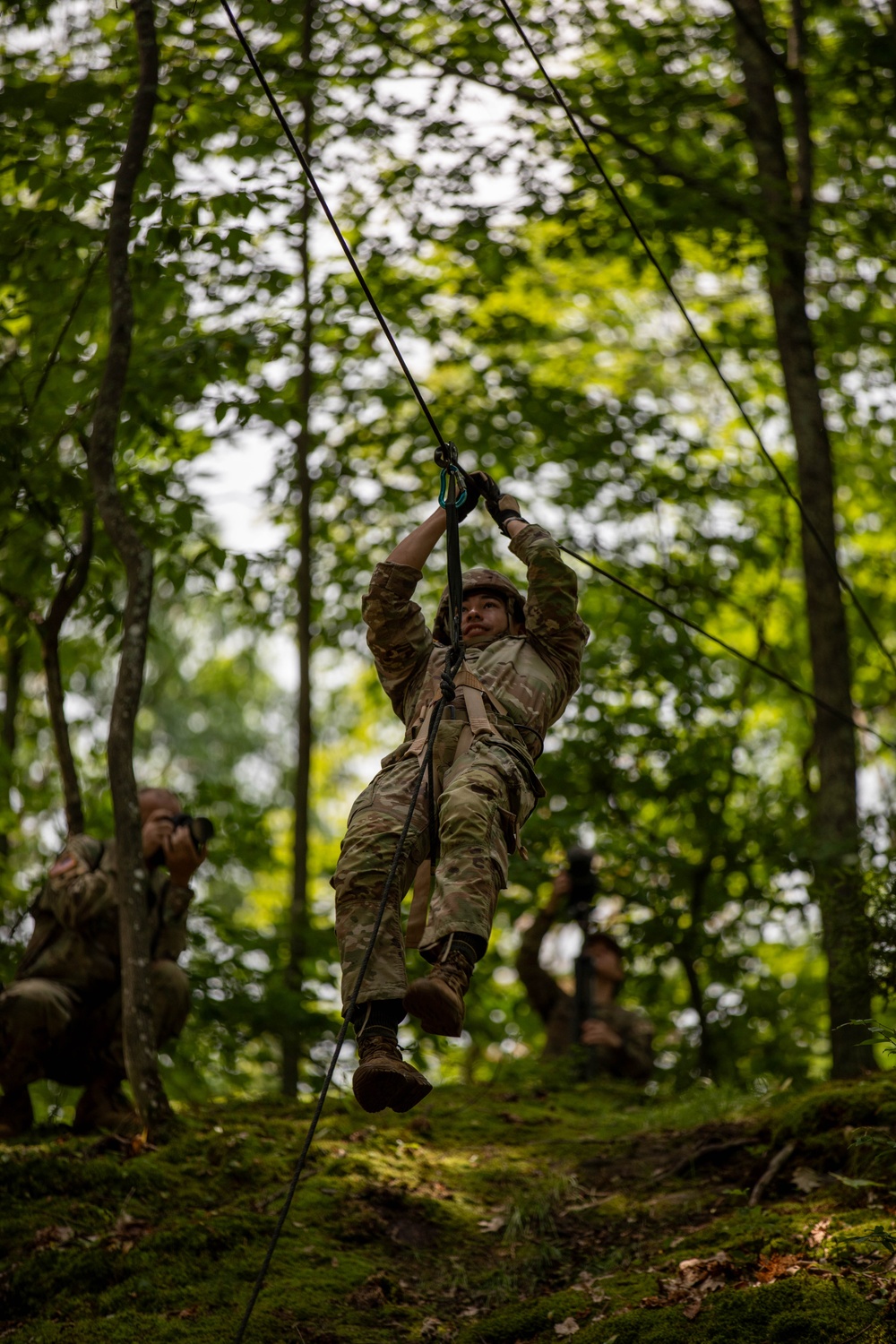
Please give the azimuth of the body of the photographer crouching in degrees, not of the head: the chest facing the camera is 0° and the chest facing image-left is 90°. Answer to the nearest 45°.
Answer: approximately 270°

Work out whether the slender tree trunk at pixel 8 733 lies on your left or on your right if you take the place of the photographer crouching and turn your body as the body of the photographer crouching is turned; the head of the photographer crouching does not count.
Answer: on your left

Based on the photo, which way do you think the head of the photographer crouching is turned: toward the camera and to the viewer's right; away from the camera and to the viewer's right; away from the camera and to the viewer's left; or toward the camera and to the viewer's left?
toward the camera and to the viewer's right

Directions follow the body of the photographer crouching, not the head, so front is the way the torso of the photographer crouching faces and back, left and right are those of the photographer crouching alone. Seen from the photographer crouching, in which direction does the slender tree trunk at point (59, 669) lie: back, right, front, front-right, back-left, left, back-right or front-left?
left
